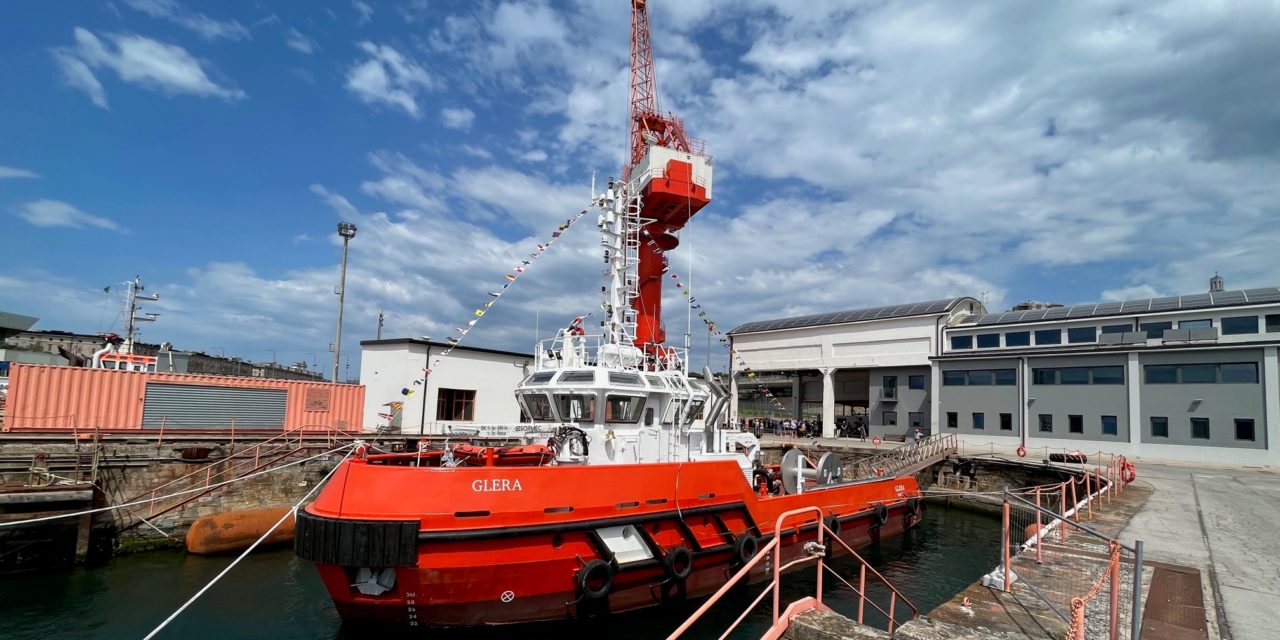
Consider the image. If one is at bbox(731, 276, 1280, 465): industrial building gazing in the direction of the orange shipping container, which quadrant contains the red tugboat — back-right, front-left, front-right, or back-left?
front-left

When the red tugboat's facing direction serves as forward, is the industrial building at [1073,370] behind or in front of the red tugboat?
behind

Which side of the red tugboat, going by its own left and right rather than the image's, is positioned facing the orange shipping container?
right

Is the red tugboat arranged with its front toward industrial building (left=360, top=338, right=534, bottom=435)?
no

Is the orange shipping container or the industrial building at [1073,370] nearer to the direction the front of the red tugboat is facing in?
the orange shipping container

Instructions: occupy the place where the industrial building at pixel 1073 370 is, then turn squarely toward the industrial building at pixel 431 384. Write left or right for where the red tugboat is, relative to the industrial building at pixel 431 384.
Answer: left

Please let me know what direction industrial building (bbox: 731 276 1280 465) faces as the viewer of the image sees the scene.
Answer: facing the viewer and to the left of the viewer

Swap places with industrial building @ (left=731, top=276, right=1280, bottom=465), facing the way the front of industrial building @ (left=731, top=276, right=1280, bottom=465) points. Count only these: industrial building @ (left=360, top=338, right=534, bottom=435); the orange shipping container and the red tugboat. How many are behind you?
0

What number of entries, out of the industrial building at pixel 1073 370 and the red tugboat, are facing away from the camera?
0
